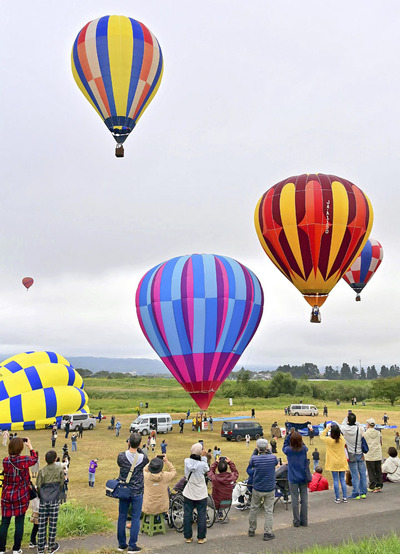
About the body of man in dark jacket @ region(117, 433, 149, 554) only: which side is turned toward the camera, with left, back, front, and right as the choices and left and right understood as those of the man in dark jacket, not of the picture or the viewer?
back

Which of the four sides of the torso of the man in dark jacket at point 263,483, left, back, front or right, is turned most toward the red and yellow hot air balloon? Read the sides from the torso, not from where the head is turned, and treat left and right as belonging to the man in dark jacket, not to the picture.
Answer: front

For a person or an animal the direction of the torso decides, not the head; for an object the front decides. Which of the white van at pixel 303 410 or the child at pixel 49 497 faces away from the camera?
the child

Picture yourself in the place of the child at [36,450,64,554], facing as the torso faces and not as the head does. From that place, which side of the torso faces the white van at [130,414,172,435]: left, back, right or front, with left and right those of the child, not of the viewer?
front

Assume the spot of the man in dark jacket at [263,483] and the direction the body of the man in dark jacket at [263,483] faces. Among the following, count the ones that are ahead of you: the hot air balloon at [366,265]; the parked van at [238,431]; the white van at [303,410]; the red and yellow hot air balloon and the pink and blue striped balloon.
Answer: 5

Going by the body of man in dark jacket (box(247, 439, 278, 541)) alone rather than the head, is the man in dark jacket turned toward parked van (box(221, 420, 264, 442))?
yes

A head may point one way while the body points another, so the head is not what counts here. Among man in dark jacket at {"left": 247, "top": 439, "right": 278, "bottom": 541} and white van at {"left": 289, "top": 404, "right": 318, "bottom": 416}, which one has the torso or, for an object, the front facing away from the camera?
the man in dark jacket

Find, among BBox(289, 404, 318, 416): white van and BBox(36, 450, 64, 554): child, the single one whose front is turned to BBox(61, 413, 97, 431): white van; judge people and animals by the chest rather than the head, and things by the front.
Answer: the child

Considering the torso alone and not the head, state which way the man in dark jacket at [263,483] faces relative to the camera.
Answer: away from the camera

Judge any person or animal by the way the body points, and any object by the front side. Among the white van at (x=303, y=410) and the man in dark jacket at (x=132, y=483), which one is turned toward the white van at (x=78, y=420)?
the man in dark jacket

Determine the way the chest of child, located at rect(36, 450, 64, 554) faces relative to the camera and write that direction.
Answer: away from the camera

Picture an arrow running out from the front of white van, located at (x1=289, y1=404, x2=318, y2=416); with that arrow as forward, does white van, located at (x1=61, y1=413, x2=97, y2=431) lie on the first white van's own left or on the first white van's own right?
on the first white van's own right
